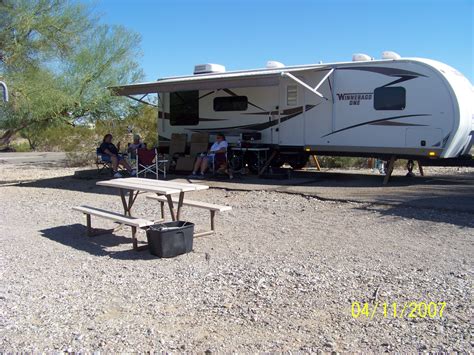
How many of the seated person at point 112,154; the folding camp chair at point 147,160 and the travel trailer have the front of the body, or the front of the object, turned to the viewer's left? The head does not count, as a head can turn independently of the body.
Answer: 0

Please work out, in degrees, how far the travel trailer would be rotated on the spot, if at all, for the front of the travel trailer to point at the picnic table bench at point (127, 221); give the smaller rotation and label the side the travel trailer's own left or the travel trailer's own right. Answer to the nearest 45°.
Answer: approximately 90° to the travel trailer's own right

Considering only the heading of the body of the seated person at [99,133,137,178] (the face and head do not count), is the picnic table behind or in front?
in front

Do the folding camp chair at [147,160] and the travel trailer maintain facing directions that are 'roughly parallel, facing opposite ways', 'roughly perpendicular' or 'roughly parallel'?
roughly perpendicular

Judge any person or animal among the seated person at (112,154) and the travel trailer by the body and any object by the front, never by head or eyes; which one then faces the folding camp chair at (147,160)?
the seated person

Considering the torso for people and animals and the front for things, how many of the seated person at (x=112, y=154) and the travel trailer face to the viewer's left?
0

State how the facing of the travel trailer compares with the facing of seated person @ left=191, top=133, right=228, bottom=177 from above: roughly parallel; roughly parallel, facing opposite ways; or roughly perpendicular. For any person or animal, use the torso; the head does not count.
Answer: roughly perpendicular

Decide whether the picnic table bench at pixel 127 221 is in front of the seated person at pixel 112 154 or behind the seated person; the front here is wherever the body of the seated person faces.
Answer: in front

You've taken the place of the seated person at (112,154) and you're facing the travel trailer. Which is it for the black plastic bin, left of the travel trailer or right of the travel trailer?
right

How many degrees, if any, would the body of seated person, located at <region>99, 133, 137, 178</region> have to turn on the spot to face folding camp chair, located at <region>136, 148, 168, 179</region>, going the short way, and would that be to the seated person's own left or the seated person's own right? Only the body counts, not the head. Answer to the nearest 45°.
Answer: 0° — they already face it

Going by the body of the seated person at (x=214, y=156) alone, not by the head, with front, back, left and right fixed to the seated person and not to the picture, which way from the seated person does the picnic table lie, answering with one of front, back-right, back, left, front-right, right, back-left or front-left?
front-left

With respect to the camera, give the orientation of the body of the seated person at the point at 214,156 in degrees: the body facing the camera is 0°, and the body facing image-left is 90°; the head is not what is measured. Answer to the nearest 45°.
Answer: approximately 45°

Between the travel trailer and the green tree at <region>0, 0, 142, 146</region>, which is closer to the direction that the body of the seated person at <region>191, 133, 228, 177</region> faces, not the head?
the green tree

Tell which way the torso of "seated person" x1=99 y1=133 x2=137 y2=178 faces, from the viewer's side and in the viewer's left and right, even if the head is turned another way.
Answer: facing the viewer and to the right of the viewer

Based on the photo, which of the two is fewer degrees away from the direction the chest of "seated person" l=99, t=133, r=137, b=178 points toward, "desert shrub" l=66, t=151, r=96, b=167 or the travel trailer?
the travel trailer
